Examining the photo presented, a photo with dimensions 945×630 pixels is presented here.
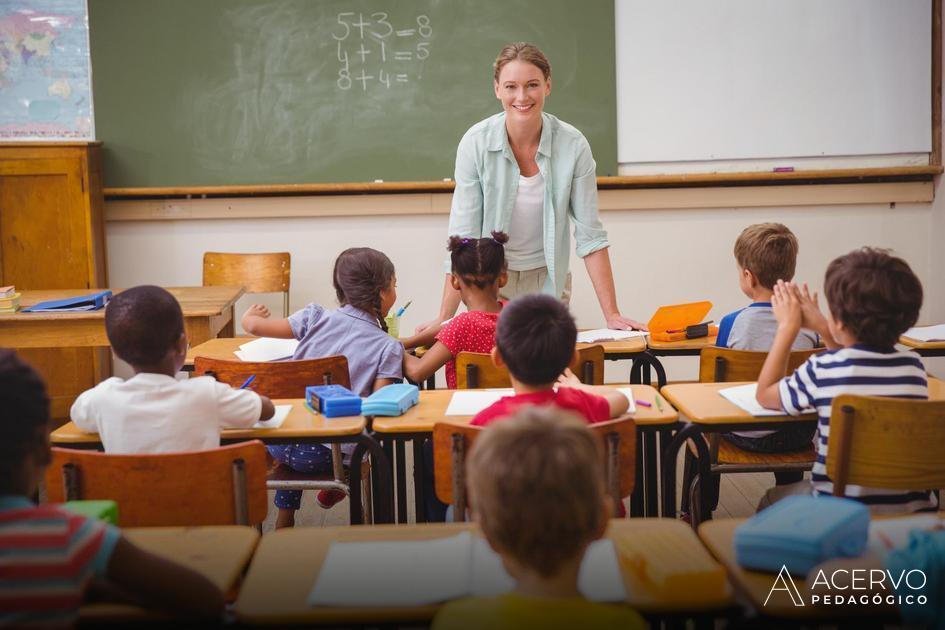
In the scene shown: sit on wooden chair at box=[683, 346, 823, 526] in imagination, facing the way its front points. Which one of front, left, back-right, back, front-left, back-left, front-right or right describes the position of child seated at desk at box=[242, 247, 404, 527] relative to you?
left

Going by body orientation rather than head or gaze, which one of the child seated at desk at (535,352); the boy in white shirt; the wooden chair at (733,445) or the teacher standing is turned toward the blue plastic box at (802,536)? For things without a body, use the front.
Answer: the teacher standing

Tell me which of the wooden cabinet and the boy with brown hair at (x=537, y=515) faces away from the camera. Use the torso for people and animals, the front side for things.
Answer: the boy with brown hair

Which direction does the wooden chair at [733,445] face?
away from the camera

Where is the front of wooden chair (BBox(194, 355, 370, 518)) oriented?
away from the camera

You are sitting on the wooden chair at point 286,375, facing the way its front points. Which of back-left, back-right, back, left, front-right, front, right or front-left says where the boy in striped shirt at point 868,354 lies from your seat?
back-right

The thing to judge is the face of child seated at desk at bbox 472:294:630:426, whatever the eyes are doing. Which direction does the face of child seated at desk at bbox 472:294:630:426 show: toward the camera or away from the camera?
away from the camera

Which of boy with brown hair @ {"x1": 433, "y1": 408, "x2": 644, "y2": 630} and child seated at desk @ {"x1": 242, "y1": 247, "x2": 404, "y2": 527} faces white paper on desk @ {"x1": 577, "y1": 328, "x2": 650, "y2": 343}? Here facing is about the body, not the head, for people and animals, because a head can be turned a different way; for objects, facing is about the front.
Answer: the boy with brown hair

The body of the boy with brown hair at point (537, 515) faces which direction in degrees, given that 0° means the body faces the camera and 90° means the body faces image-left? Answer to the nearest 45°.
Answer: approximately 180°

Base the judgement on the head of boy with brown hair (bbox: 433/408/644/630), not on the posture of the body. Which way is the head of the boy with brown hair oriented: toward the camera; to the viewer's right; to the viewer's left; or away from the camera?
away from the camera

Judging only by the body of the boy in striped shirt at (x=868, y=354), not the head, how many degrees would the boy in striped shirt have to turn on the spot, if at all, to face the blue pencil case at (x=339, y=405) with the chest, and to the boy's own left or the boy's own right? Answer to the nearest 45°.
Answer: approximately 45° to the boy's own left

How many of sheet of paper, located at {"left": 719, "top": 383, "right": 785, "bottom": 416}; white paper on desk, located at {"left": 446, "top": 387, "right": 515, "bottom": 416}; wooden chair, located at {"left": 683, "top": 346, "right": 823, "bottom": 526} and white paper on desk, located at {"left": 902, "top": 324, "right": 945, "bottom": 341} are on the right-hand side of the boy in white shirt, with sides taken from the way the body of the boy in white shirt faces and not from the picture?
4

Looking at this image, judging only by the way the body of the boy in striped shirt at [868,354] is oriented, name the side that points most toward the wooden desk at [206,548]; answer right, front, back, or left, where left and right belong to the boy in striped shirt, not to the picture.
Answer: left

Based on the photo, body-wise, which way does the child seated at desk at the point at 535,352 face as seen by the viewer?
away from the camera

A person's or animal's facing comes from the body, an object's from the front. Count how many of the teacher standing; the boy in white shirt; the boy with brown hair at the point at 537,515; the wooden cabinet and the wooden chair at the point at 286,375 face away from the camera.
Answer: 3

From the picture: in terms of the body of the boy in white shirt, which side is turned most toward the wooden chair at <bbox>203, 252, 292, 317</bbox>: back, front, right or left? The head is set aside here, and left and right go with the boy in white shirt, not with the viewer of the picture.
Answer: front

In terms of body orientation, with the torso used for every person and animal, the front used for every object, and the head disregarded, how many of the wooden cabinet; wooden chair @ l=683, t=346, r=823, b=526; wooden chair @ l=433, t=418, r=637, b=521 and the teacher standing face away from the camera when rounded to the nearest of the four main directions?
2
